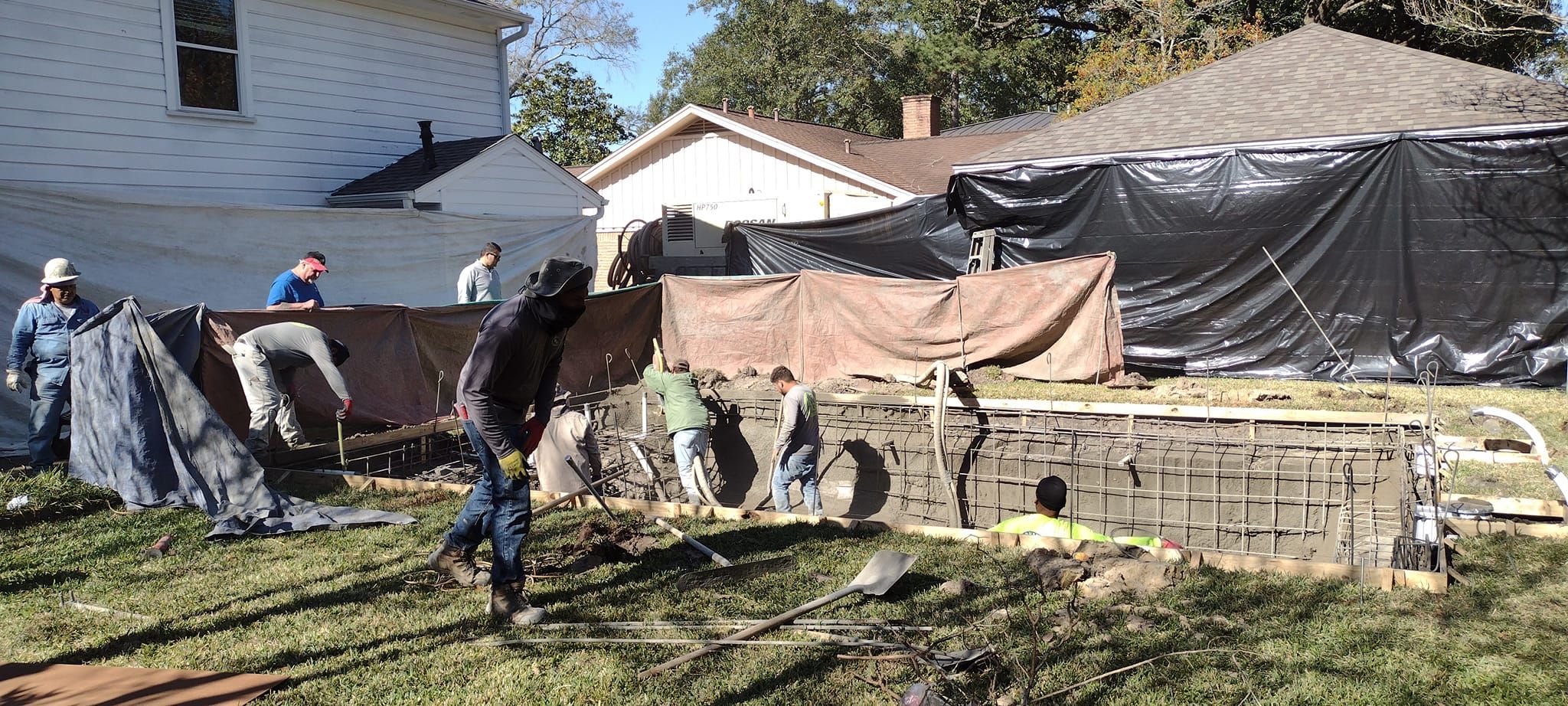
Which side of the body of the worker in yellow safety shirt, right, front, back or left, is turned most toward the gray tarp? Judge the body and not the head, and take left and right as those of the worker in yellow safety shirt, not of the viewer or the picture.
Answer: left

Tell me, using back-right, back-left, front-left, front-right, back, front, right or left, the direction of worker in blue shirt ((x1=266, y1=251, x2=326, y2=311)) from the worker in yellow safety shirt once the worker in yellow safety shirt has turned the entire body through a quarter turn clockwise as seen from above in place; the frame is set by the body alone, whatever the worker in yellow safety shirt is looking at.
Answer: back

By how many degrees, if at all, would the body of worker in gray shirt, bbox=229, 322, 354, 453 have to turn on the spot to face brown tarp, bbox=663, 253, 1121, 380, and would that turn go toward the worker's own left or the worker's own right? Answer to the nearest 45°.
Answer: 0° — they already face it

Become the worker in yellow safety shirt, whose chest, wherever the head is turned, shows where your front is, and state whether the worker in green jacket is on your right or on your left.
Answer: on your left

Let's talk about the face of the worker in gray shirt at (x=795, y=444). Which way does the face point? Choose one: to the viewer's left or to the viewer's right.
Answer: to the viewer's left

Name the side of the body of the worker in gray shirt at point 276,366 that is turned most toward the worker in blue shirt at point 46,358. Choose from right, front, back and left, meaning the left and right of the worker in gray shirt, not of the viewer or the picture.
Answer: back

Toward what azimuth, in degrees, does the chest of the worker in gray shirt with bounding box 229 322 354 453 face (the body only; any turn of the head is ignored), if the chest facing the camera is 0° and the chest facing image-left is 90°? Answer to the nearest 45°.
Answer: approximately 270°

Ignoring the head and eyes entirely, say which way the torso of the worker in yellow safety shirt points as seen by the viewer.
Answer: away from the camera

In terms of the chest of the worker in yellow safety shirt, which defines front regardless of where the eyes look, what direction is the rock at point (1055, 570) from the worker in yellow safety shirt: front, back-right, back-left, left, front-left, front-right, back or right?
back

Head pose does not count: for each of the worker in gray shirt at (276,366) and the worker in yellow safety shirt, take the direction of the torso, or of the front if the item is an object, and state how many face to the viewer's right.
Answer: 1

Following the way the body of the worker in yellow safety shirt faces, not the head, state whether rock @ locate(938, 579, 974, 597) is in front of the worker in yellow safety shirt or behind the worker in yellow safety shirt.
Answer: behind

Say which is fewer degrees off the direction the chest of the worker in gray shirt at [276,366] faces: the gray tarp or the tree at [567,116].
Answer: the tree
